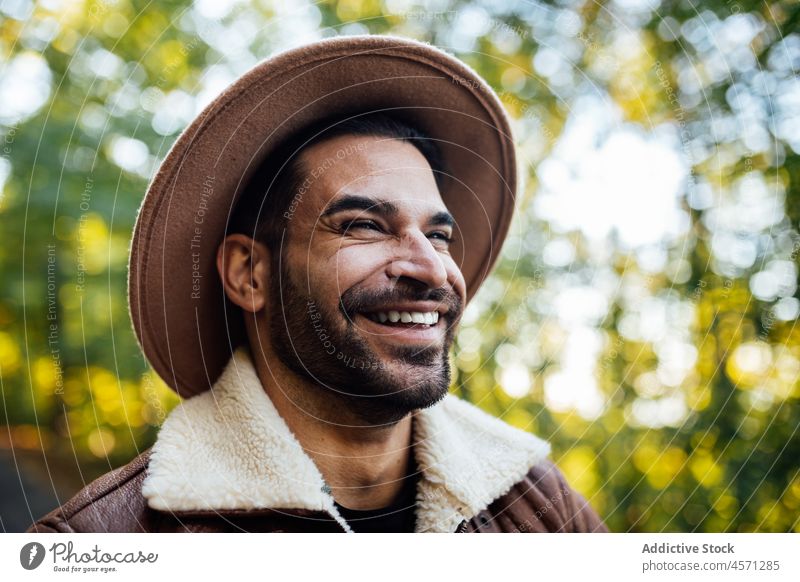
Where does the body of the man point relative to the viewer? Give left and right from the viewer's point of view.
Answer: facing the viewer and to the right of the viewer

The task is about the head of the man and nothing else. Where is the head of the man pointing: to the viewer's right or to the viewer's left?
to the viewer's right
